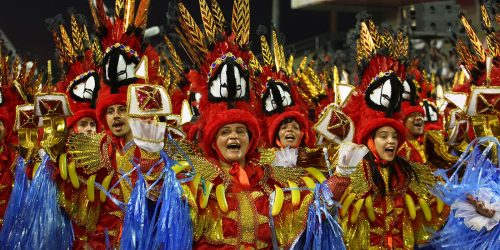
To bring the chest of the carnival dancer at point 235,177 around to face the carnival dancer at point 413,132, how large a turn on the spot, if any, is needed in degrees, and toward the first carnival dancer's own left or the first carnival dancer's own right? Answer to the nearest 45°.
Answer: approximately 135° to the first carnival dancer's own left

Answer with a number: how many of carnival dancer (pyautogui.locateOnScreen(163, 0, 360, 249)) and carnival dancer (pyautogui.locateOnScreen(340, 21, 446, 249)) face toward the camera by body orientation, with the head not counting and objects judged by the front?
2

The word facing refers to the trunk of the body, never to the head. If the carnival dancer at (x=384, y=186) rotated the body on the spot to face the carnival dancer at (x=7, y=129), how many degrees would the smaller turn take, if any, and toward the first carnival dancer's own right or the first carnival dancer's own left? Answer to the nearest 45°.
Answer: approximately 90° to the first carnival dancer's own right

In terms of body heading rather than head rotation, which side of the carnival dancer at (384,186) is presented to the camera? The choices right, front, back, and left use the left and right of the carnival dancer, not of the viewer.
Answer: front

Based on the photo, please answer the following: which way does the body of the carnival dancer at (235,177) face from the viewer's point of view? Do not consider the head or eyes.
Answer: toward the camera

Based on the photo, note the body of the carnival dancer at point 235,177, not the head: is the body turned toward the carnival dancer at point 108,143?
no

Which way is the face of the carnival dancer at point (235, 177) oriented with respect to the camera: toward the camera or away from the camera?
toward the camera

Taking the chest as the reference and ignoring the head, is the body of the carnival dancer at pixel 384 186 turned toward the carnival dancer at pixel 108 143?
no

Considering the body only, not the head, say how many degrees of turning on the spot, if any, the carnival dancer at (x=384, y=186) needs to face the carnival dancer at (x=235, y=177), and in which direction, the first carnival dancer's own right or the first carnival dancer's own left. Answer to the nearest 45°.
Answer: approximately 45° to the first carnival dancer's own right

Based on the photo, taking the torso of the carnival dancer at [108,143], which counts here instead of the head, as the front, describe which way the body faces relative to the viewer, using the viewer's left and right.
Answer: facing the viewer and to the right of the viewer
